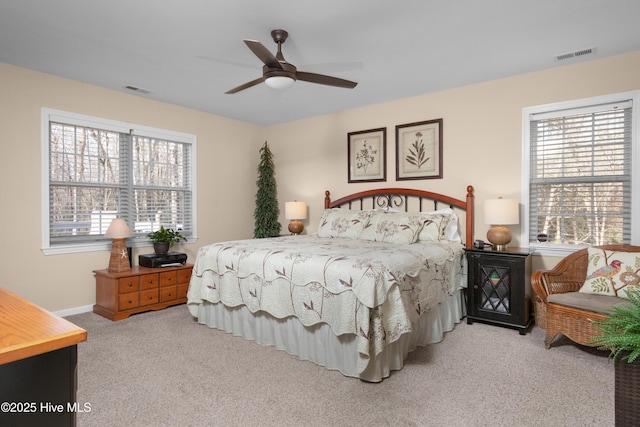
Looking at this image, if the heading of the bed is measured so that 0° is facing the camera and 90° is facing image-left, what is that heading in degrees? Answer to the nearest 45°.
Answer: approximately 45°

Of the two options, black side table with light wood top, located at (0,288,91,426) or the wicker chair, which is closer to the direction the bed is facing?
the black side table with light wood top

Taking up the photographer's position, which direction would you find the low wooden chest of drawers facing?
facing the viewer and to the right of the viewer

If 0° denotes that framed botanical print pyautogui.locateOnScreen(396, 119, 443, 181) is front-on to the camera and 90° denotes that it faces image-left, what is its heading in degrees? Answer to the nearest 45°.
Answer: approximately 45°

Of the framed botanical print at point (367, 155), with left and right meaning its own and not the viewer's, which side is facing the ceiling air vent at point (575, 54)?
left

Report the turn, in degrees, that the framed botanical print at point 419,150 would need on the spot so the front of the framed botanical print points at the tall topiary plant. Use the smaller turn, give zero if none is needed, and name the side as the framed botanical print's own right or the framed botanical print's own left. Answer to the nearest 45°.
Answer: approximately 45° to the framed botanical print's own right

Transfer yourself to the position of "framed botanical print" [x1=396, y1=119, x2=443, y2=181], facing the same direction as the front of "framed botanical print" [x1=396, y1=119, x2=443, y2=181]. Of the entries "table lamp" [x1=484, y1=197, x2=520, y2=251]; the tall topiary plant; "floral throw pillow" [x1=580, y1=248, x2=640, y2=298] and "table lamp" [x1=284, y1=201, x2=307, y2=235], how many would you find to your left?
2

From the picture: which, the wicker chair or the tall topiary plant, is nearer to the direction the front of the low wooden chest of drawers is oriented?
the wicker chair

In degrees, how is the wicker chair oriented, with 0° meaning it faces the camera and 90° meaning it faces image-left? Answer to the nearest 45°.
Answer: approximately 45°

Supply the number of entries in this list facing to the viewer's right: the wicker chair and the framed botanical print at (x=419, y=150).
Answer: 0

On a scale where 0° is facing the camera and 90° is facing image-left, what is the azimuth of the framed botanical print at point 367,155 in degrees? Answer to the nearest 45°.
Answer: approximately 45°

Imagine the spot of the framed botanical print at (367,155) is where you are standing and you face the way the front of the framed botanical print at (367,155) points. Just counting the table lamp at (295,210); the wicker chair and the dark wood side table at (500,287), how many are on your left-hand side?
2

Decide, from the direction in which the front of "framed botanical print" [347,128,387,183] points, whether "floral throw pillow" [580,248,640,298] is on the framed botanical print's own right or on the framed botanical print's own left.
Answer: on the framed botanical print's own left
